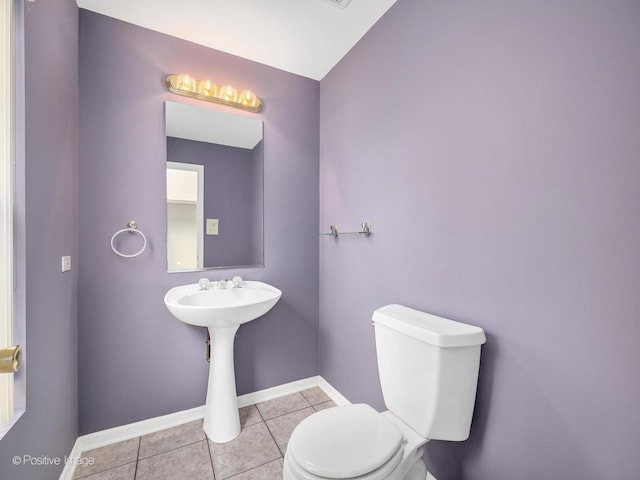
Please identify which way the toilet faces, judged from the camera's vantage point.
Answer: facing the viewer and to the left of the viewer

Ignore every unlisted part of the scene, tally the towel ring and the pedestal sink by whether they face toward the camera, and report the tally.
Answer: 2

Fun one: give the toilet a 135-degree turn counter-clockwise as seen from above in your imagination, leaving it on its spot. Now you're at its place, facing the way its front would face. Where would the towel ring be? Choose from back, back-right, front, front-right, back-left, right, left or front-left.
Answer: back

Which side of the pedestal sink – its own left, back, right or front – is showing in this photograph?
front

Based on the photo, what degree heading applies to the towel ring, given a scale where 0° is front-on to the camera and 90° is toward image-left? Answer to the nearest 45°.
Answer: approximately 0°

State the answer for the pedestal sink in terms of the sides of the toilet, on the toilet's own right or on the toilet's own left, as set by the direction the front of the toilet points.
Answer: on the toilet's own right

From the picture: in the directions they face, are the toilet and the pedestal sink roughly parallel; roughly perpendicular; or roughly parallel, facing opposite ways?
roughly perpendicular

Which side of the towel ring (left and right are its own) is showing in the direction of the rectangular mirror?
left
